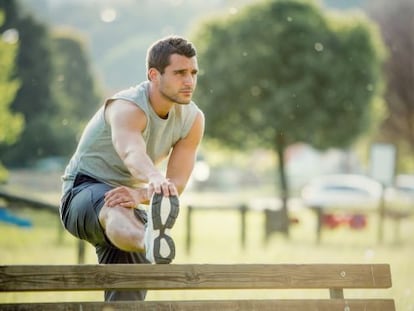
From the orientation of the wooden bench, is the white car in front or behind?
behind

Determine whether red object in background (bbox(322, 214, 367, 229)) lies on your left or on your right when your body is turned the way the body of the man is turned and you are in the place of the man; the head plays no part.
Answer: on your left

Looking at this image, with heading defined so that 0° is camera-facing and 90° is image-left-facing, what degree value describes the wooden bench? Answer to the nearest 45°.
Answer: approximately 0°

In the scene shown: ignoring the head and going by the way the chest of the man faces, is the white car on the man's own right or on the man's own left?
on the man's own left

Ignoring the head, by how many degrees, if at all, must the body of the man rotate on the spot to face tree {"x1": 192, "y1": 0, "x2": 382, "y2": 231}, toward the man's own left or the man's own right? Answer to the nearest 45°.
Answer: approximately 135° to the man's own left

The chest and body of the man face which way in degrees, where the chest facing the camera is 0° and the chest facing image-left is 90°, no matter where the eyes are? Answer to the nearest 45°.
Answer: approximately 315°

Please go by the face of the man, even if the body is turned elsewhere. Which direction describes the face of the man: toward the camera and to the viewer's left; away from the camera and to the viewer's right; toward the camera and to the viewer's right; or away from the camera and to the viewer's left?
toward the camera and to the viewer's right

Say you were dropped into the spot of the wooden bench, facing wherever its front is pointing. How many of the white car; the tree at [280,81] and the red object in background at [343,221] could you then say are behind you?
3

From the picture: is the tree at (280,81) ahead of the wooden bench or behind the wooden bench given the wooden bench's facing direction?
behind
